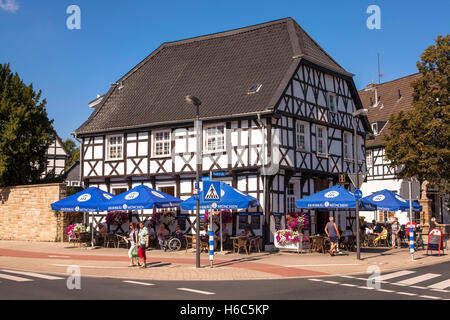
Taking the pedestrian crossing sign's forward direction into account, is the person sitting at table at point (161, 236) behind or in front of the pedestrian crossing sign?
behind

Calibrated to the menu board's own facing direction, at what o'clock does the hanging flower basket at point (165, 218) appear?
The hanging flower basket is roughly at 3 o'clock from the menu board.

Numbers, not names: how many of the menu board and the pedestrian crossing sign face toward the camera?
2

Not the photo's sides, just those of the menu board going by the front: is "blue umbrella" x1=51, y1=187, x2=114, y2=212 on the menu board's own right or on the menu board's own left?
on the menu board's own right

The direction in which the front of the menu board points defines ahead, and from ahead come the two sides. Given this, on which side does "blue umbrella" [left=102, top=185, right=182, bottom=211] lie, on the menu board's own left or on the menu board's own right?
on the menu board's own right

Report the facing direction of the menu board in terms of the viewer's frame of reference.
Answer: facing the viewer

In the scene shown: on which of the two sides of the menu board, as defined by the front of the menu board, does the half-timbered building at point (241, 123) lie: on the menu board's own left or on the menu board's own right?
on the menu board's own right

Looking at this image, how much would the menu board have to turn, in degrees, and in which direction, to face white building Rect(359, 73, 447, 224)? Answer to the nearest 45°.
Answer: approximately 180°

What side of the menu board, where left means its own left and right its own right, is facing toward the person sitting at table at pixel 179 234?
right

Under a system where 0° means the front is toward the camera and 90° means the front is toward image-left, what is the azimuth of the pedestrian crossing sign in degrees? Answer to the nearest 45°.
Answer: approximately 0°

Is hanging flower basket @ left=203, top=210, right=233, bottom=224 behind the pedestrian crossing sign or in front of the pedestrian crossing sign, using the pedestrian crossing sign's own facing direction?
behind

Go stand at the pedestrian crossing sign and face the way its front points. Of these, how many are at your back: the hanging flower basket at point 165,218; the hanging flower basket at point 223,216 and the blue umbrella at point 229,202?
3

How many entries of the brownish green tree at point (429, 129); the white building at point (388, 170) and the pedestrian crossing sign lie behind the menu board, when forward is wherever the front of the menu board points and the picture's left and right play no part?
2

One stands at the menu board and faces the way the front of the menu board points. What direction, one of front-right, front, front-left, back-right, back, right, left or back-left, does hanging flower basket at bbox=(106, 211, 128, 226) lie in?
right

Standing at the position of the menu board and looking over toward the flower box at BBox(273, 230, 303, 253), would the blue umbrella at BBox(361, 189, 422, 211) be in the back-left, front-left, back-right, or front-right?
front-right
